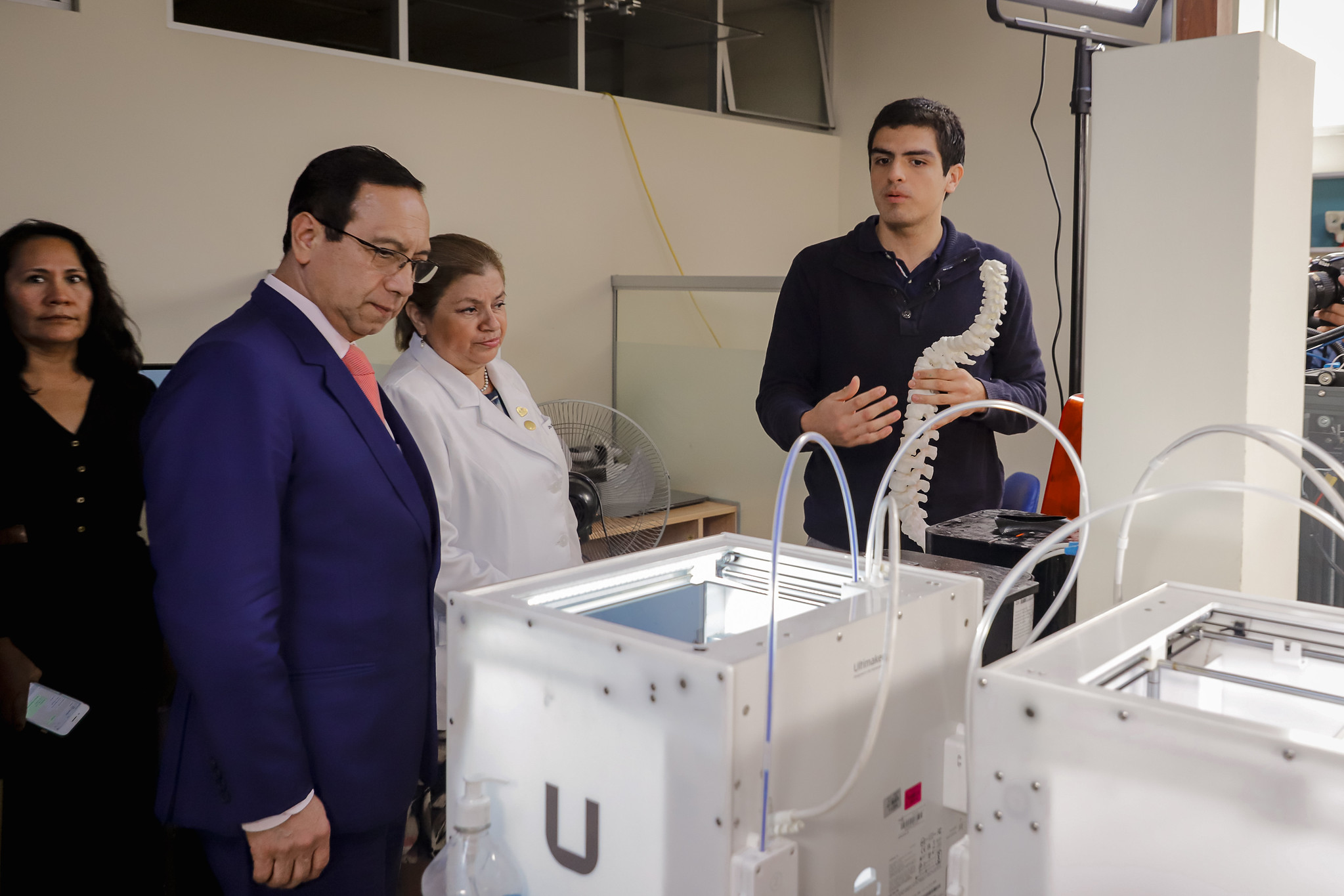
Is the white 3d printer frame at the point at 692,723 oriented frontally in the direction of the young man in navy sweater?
no

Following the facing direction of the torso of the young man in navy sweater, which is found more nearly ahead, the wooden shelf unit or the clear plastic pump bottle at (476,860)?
the clear plastic pump bottle

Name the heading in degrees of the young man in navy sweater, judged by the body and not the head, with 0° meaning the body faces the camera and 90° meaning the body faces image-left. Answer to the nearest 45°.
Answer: approximately 0°

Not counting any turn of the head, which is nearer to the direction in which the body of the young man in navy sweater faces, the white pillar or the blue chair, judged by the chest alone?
the white pillar

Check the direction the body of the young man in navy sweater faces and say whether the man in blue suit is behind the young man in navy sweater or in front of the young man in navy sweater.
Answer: in front

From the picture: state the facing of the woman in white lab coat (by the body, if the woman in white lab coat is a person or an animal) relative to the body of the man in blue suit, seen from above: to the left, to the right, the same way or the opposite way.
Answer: the same way

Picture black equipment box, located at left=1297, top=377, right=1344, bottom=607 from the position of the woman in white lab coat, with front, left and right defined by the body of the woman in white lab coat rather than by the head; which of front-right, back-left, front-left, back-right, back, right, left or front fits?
front-left

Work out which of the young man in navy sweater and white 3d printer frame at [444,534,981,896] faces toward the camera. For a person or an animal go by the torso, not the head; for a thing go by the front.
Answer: the young man in navy sweater

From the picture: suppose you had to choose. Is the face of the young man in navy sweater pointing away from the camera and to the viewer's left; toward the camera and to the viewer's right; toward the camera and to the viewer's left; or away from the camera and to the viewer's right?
toward the camera and to the viewer's left

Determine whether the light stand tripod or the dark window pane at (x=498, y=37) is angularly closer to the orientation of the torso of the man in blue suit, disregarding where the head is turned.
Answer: the light stand tripod

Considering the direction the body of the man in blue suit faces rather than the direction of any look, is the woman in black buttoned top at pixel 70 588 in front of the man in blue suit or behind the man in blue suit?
behind
